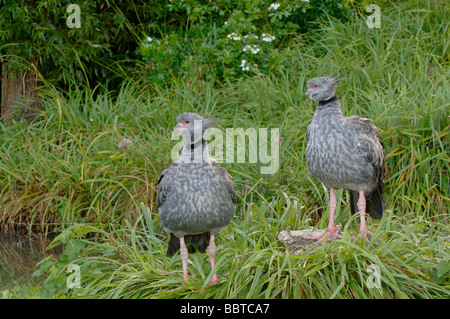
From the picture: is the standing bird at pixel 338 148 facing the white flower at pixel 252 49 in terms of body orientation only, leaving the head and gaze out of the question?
no

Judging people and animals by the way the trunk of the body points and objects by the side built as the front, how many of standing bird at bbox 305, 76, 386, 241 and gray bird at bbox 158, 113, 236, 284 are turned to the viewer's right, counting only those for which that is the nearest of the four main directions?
0

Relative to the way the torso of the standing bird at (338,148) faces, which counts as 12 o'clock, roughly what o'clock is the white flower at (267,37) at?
The white flower is roughly at 4 o'clock from the standing bird.

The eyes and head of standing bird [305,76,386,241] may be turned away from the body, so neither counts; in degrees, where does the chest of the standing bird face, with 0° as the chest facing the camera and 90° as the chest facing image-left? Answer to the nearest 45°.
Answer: approximately 45°

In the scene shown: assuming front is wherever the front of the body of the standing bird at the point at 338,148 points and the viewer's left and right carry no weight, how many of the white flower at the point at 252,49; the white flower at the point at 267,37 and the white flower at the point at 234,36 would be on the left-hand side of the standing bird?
0

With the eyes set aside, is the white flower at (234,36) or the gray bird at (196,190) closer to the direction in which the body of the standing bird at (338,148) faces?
the gray bird

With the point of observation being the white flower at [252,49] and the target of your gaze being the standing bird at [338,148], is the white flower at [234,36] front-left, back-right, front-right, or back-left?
back-right

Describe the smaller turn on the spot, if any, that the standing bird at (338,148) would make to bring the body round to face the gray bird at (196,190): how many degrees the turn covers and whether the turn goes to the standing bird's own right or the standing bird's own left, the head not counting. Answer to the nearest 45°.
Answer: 0° — it already faces it

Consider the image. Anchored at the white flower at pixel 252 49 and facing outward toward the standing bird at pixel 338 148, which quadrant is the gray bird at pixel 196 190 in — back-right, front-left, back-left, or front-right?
front-right

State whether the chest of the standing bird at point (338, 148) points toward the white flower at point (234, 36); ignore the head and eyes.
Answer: no

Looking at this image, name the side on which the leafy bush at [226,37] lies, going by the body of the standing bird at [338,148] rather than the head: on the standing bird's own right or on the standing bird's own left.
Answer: on the standing bird's own right
